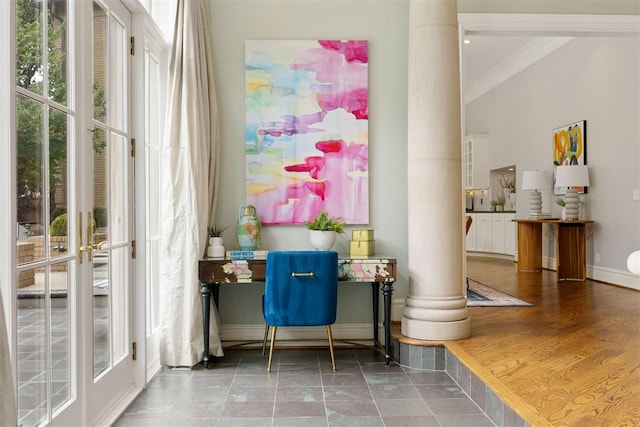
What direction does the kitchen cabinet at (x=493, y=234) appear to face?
toward the camera

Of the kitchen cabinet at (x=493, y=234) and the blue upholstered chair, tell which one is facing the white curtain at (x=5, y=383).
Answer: the kitchen cabinet

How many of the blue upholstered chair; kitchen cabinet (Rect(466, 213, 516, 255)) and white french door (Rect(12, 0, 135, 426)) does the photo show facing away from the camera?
1

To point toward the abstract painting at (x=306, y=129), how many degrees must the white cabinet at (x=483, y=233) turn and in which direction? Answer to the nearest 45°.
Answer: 0° — it already faces it

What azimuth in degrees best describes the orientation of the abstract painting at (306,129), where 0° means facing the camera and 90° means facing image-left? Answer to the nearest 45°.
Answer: approximately 0°

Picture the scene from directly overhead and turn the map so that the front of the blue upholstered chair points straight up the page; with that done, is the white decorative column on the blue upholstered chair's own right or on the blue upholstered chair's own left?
on the blue upholstered chair's own right

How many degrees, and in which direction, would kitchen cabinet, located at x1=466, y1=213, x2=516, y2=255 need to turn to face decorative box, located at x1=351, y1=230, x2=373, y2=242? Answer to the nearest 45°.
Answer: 0° — it already faces it

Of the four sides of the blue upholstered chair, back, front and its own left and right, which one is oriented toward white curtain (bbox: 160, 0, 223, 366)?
left

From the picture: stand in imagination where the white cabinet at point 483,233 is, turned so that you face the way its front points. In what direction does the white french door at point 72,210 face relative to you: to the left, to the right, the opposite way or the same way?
to the left

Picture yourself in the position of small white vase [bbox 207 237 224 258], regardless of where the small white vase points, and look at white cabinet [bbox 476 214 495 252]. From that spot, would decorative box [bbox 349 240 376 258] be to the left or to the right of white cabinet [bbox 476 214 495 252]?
right

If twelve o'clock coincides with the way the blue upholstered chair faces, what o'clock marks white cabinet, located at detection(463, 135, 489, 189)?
The white cabinet is roughly at 1 o'clock from the blue upholstered chair.

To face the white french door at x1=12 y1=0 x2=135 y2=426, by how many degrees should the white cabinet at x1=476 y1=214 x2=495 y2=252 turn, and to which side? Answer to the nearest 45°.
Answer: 0° — it already faces it

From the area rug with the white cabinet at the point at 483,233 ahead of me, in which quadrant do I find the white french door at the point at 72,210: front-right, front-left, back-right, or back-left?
back-left

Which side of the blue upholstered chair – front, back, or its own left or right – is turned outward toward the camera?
back
